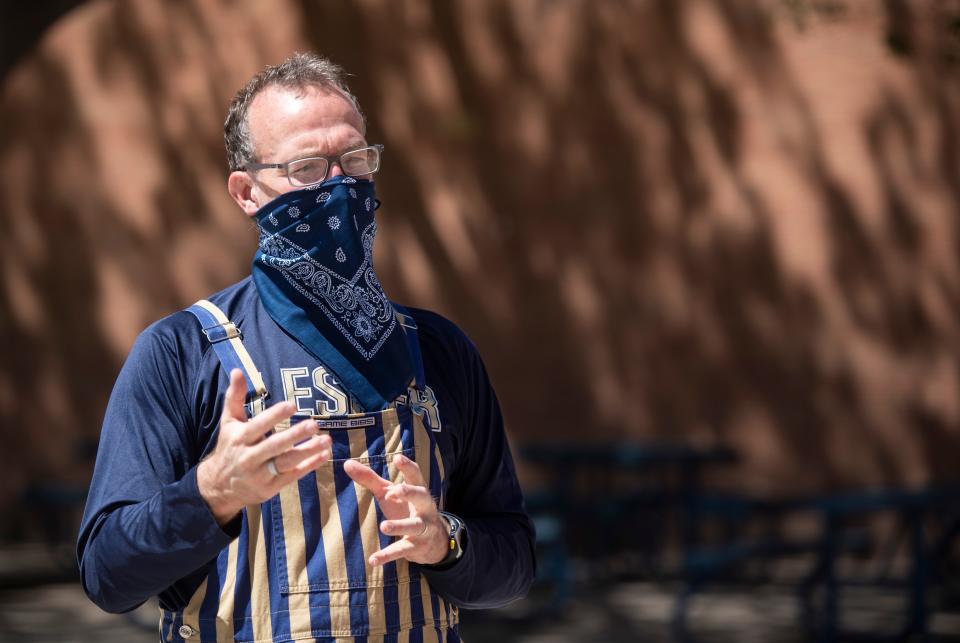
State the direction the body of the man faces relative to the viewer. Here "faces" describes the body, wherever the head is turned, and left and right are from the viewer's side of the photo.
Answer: facing the viewer and to the right of the viewer

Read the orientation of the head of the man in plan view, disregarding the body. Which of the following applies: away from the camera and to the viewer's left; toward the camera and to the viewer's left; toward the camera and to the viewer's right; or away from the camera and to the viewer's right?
toward the camera and to the viewer's right
